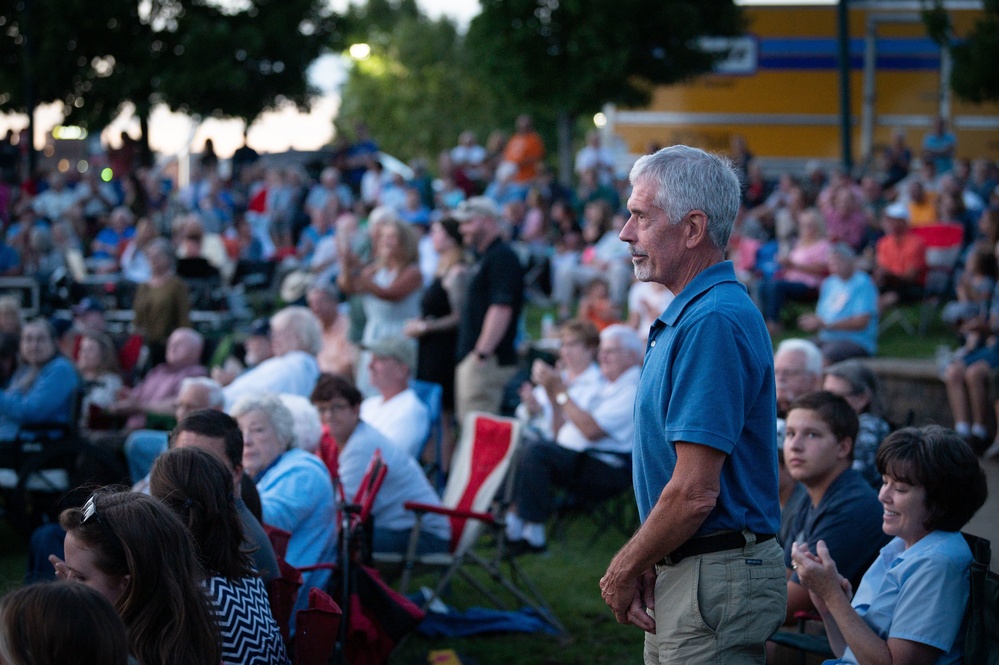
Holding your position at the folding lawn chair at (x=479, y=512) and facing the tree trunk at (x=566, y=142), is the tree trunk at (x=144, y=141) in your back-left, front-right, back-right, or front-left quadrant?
front-left

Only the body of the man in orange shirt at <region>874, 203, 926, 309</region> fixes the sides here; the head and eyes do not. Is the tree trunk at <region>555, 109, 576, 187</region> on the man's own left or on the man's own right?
on the man's own right

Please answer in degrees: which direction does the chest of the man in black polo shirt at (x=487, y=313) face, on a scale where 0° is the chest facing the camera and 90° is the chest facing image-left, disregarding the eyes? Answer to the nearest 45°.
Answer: approximately 90°

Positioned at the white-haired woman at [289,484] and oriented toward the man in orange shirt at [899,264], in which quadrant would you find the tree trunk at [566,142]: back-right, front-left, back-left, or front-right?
front-left

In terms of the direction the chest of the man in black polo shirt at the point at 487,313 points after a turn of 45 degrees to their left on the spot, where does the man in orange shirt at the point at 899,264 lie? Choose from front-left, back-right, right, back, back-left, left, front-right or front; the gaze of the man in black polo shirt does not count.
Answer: back

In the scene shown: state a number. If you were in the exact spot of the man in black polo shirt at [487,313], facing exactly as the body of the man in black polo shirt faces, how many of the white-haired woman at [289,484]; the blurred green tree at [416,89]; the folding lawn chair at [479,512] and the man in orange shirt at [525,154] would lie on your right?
2

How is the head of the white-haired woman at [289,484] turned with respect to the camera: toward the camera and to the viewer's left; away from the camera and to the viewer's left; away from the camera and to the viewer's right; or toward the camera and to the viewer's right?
toward the camera and to the viewer's left

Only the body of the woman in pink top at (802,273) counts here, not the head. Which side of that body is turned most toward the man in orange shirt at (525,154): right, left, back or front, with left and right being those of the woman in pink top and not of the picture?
right

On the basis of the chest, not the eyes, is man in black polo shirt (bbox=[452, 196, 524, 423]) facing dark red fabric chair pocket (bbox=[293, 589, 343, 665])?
no

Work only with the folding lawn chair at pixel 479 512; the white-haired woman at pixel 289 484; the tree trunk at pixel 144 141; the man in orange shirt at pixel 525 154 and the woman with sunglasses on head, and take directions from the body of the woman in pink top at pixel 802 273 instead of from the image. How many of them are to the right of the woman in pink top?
2

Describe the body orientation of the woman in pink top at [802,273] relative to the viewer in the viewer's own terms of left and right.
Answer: facing the viewer and to the left of the viewer

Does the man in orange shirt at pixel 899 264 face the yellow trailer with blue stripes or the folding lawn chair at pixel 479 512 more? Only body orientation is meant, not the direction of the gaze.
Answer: the folding lawn chair

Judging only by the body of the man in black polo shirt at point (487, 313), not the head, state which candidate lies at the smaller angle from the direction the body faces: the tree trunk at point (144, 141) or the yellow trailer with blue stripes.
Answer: the tree trunk
